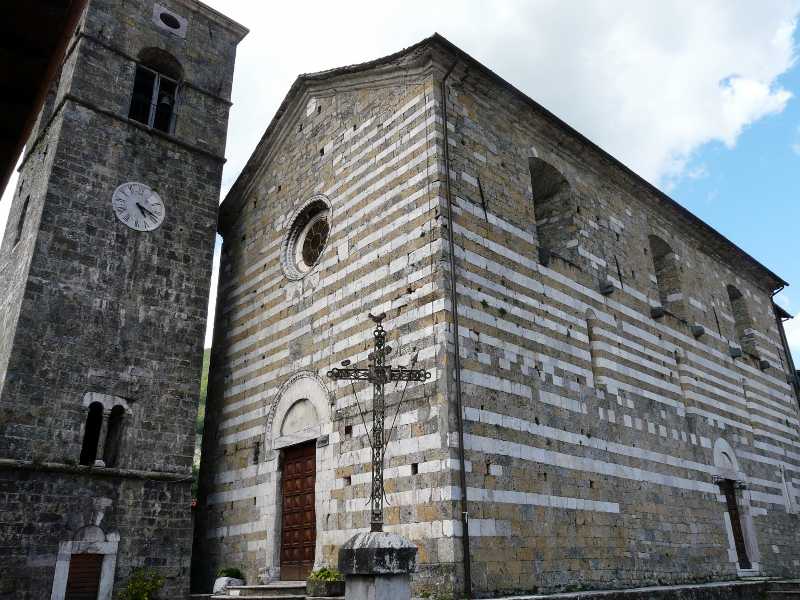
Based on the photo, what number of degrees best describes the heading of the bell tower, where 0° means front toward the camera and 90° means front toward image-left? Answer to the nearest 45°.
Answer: approximately 0°

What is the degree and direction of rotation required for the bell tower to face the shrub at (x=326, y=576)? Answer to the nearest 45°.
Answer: approximately 45° to its left

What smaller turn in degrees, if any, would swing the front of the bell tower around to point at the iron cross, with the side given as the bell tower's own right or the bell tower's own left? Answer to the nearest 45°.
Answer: approximately 45° to the bell tower's own left
